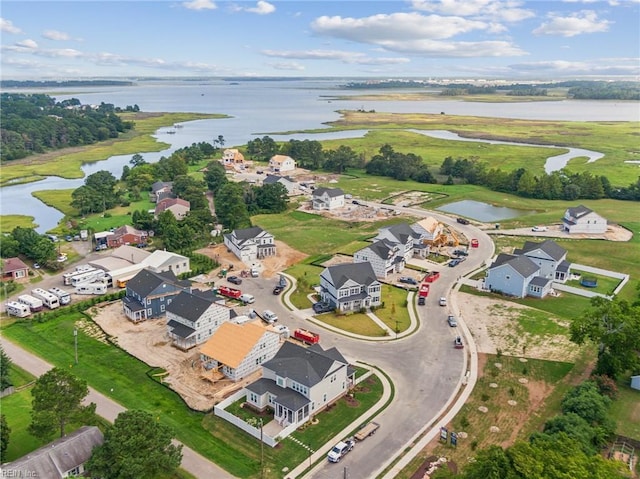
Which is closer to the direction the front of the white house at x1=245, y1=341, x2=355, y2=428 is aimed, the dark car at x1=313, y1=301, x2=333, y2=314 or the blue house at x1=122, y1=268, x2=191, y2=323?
the dark car

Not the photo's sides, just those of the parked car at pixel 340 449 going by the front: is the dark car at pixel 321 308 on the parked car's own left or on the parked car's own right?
on the parked car's own right

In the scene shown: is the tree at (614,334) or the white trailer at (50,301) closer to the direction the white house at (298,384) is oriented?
the tree

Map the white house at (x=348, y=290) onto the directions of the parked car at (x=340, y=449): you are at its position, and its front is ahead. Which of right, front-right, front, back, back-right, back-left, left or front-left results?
back-right

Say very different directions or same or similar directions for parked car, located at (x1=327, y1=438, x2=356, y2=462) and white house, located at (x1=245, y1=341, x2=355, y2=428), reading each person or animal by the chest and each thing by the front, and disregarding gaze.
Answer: very different directions

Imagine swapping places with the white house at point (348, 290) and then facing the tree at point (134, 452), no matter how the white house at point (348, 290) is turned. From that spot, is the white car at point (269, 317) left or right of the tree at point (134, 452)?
right

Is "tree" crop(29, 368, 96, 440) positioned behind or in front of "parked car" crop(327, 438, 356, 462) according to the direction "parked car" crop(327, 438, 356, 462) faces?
in front
